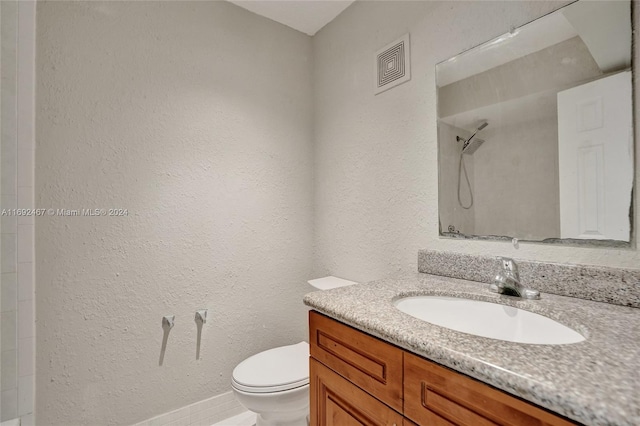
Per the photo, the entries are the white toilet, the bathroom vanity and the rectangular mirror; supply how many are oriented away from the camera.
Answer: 0

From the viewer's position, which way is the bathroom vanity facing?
facing the viewer and to the left of the viewer

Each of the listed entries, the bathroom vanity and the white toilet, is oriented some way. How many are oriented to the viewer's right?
0

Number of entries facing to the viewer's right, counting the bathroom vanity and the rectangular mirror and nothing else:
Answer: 0

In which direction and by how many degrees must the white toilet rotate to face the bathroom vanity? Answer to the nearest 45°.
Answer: approximately 90° to its left

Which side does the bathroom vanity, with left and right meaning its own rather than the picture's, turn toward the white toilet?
right
